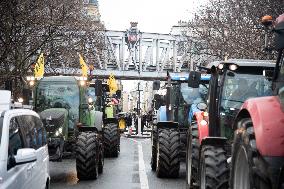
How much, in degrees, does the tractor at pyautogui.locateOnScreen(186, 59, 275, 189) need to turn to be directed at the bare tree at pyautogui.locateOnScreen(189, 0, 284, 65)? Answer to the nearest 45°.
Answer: approximately 135° to its left

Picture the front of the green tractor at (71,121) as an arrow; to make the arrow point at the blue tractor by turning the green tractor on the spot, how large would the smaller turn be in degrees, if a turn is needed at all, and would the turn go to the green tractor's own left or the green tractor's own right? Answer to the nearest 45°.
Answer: approximately 135° to the green tractor's own left

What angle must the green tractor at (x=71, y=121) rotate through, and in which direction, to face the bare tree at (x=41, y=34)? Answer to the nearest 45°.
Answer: approximately 135° to its right

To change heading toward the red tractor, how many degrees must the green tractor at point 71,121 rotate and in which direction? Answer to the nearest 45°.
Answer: approximately 45° to its left

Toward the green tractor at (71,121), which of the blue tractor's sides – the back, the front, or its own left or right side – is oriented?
right

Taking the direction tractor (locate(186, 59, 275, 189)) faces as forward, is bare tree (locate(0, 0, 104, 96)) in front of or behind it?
behind

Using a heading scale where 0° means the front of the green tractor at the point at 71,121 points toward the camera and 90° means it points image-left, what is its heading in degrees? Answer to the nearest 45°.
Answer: approximately 45°

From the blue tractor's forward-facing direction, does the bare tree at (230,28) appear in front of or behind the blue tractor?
behind
